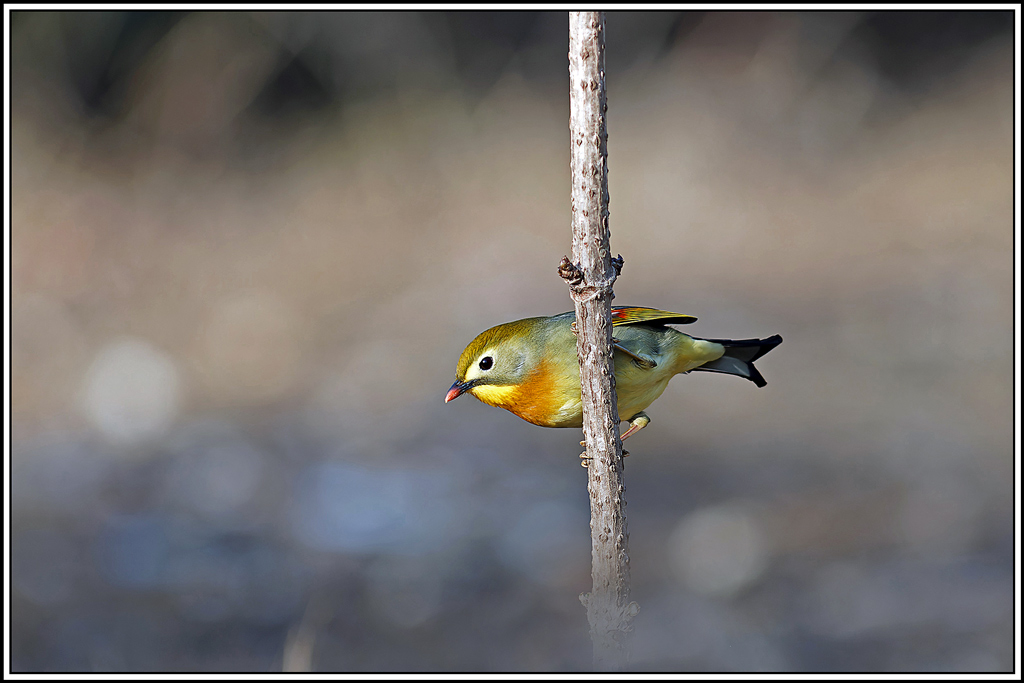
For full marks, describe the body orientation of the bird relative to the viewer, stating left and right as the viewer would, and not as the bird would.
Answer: facing to the left of the viewer
